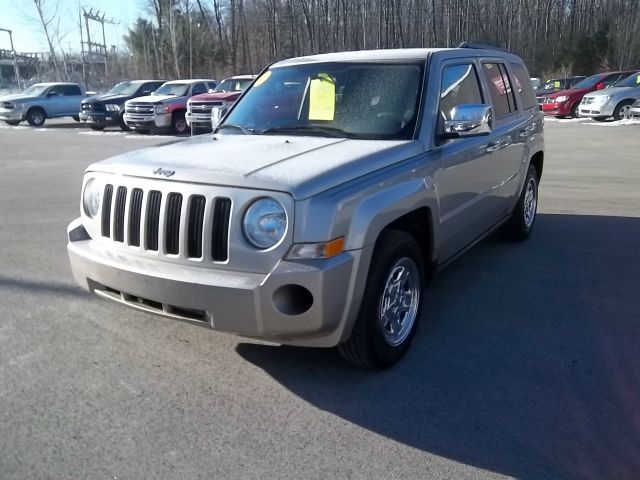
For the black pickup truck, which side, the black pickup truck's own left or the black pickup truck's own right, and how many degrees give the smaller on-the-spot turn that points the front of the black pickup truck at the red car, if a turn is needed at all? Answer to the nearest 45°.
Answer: approximately 135° to the black pickup truck's own left

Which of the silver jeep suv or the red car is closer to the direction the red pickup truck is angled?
the silver jeep suv

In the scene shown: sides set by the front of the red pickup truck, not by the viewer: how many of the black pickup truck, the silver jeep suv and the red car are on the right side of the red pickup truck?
1

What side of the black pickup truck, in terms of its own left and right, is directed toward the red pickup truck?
left

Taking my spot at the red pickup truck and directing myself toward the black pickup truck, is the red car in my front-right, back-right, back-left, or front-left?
back-right

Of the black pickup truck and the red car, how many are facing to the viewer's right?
0

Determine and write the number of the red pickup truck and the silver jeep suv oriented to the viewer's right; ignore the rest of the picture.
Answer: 0

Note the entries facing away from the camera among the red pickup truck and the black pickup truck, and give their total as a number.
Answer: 0

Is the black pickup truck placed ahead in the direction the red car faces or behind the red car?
ahead

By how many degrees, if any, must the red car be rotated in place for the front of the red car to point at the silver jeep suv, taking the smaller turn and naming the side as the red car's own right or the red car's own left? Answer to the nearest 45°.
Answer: approximately 45° to the red car's own left

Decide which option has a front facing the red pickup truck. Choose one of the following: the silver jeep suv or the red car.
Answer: the red car

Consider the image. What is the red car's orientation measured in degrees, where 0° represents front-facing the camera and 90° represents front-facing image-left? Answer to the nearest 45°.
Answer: approximately 45°

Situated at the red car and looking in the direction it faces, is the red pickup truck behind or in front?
in front

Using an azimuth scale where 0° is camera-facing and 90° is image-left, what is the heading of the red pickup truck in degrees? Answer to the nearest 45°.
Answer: approximately 45°

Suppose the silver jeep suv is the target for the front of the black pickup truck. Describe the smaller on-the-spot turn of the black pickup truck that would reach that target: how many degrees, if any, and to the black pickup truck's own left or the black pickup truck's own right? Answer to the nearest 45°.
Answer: approximately 45° to the black pickup truck's own left
